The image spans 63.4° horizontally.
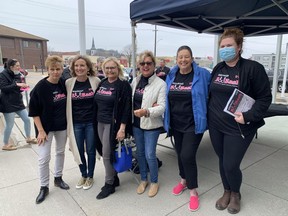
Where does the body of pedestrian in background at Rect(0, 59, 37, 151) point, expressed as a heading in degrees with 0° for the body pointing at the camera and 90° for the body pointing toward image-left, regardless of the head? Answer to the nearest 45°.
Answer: approximately 270°

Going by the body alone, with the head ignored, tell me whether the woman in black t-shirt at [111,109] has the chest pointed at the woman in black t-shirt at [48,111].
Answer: no

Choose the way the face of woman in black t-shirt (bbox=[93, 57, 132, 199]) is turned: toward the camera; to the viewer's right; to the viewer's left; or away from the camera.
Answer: toward the camera

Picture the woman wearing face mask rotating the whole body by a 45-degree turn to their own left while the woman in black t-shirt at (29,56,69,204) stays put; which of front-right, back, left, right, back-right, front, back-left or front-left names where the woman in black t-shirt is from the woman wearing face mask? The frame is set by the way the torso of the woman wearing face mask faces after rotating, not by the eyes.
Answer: right

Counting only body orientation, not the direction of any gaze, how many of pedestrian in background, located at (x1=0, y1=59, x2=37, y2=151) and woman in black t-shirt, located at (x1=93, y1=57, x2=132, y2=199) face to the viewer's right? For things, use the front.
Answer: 1

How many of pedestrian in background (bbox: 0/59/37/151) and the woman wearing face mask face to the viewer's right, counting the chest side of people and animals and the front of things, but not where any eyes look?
1

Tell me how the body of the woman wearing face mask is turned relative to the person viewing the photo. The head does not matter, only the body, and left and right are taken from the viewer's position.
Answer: facing the viewer and to the left of the viewer

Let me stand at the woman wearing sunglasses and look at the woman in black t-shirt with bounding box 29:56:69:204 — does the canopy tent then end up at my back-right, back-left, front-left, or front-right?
back-right

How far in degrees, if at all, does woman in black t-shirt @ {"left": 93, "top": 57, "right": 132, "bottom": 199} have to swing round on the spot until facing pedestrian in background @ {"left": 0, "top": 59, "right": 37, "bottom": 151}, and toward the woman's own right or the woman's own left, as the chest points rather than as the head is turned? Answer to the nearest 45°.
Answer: approximately 90° to the woman's own right

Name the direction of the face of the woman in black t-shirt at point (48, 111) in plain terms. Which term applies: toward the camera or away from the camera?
toward the camera

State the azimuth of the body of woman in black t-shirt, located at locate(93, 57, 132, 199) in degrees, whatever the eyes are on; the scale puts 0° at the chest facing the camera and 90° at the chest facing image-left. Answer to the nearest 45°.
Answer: approximately 45°

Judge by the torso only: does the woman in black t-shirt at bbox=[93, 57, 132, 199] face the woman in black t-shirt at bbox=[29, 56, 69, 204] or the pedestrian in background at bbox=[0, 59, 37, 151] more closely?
the woman in black t-shirt
